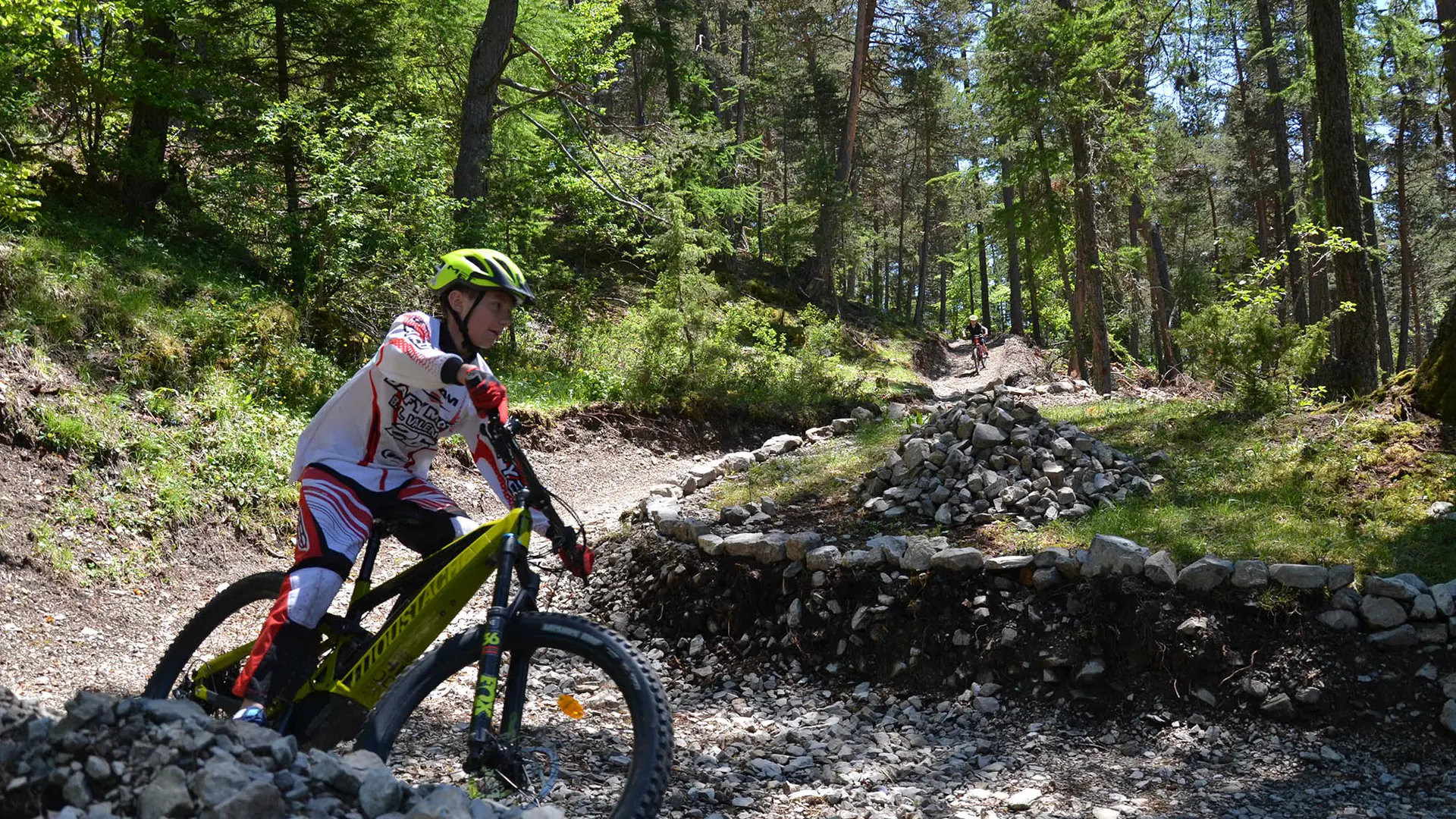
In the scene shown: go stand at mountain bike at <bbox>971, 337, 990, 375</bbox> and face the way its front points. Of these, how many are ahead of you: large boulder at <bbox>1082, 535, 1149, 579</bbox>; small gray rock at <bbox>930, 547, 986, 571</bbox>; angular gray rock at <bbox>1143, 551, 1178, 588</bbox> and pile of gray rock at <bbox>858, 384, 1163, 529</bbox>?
4

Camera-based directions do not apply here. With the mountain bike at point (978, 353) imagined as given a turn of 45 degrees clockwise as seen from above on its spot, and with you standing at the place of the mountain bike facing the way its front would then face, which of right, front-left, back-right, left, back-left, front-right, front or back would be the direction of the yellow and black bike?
front-left

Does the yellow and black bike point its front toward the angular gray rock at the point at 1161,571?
no

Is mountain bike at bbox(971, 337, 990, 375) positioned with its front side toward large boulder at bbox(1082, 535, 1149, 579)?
yes

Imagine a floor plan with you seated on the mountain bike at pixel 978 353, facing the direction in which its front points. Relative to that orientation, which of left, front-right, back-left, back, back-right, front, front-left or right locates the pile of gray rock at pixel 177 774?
front

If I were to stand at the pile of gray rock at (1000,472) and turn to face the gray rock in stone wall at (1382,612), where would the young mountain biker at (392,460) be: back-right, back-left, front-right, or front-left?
front-right

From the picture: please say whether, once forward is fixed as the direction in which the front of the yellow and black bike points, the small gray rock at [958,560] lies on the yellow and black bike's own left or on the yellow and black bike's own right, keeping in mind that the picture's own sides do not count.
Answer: on the yellow and black bike's own left

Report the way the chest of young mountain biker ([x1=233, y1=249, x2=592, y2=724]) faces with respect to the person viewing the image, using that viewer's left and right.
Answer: facing the viewer and to the right of the viewer

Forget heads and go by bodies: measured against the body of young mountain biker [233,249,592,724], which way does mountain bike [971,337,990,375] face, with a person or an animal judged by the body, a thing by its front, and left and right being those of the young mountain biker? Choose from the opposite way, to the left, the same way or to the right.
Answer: to the right

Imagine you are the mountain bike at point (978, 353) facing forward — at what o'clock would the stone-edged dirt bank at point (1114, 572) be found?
The stone-edged dirt bank is roughly at 12 o'clock from the mountain bike.

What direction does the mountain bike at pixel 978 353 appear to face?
toward the camera

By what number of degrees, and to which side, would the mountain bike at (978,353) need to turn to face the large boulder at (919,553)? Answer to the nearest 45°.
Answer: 0° — it already faces it

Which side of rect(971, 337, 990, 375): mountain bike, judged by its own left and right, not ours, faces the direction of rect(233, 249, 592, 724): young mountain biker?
front

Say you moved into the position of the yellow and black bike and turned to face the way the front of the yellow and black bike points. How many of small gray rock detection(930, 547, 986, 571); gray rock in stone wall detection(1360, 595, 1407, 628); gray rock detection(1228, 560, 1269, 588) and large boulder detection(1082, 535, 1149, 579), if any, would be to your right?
0

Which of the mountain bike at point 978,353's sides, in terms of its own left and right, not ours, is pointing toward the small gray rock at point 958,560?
front

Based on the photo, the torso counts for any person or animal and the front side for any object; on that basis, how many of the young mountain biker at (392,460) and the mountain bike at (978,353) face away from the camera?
0
